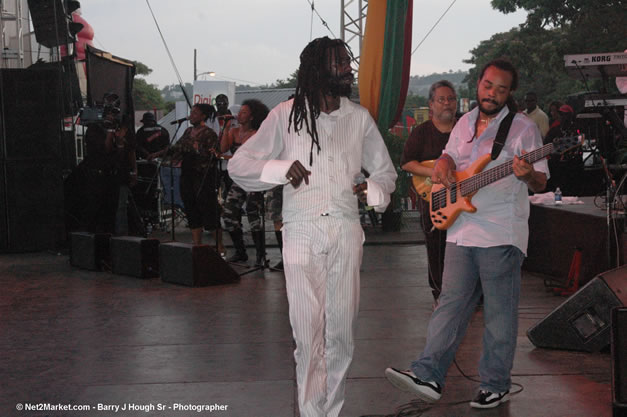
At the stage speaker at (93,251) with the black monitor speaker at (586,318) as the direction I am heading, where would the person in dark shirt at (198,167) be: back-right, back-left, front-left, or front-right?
front-left

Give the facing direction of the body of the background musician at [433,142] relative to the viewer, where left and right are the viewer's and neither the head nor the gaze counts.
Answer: facing the viewer and to the right of the viewer

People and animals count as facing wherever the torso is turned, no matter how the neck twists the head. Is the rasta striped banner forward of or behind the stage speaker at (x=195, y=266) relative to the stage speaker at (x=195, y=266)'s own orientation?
forward

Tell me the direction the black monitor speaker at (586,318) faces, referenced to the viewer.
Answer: facing to the left of the viewer

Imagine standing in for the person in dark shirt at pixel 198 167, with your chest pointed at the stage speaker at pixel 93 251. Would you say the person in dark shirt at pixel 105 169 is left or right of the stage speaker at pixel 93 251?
right

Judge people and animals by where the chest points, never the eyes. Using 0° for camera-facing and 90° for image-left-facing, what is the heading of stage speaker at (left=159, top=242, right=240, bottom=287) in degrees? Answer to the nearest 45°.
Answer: approximately 225°

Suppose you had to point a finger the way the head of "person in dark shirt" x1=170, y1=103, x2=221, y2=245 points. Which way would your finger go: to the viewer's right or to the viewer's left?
to the viewer's left

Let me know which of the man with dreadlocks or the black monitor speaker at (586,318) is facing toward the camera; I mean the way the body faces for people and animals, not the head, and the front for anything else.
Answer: the man with dreadlocks

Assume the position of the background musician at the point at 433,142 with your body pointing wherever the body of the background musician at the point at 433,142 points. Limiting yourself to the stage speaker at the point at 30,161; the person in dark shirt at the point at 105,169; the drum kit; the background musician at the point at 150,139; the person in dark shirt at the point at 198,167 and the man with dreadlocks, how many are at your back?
5

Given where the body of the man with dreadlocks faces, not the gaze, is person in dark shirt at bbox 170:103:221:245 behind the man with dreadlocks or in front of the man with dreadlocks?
behind

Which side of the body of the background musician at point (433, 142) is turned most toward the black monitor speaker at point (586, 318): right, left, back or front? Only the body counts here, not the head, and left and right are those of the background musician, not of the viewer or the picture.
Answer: front

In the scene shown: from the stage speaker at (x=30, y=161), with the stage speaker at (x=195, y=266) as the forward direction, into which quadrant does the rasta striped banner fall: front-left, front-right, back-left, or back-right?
front-left

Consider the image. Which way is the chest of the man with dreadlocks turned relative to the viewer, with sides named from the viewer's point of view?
facing the viewer
